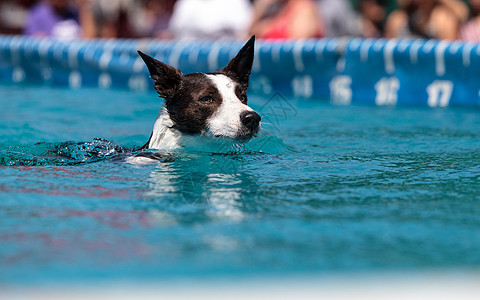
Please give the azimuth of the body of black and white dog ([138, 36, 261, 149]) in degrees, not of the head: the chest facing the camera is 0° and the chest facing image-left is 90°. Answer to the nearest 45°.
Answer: approximately 315°

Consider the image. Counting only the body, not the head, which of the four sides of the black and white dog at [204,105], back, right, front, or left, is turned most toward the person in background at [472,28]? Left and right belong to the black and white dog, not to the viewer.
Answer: left

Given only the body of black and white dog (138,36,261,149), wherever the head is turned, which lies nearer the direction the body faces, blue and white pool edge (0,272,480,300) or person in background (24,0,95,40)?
the blue and white pool edge

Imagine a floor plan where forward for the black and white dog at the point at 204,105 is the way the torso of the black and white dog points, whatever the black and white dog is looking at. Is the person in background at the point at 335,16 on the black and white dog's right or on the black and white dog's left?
on the black and white dog's left

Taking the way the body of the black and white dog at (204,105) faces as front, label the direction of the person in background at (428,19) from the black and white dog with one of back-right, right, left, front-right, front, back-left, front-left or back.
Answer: left

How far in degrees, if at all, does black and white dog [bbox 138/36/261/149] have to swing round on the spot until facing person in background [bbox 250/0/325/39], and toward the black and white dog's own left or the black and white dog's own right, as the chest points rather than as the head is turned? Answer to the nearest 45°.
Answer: approximately 135° to the black and white dog's own left

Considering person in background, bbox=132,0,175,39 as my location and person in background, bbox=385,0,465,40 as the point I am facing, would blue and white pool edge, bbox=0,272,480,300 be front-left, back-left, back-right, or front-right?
front-right

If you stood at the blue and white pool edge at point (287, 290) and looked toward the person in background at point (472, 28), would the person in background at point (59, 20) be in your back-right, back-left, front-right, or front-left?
front-left

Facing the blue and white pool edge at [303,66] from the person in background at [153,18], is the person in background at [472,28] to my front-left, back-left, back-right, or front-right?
front-left

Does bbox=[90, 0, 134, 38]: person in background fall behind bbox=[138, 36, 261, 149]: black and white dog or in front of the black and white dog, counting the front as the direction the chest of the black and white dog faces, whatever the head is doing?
behind

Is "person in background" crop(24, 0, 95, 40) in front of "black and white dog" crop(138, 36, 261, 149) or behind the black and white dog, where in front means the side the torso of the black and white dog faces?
behind
